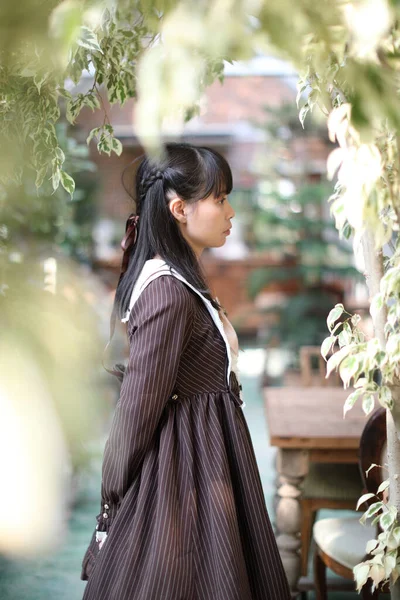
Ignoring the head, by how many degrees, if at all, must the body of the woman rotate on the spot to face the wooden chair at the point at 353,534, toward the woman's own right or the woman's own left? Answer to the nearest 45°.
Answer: approximately 45° to the woman's own left

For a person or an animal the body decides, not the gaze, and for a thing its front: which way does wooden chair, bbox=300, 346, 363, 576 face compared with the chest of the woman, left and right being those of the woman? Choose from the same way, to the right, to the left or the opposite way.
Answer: to the right

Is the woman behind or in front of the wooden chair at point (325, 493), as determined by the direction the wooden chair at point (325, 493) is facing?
in front

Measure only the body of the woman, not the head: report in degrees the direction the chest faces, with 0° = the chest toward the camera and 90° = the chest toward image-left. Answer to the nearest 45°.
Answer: approximately 270°

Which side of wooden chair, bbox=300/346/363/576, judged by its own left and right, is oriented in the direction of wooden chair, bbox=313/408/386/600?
front

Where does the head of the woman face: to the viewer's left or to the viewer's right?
to the viewer's right
